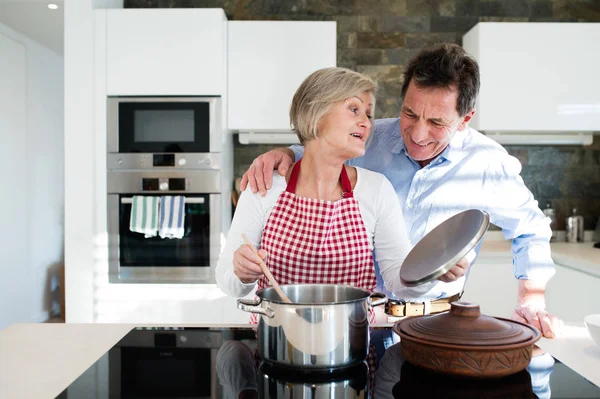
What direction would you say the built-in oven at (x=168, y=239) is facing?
toward the camera

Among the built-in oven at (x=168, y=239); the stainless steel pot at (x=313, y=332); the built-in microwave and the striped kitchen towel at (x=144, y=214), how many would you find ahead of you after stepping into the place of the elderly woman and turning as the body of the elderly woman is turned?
1

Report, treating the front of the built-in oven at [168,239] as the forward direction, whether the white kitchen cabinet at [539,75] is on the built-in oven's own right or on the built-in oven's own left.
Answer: on the built-in oven's own left

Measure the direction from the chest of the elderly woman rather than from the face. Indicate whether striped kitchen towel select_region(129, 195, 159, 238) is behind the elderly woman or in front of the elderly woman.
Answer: behind

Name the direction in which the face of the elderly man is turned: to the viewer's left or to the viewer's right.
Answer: to the viewer's left

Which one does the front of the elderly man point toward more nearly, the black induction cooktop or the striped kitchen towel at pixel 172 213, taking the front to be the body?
the black induction cooktop

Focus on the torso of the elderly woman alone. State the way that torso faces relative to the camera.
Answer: toward the camera

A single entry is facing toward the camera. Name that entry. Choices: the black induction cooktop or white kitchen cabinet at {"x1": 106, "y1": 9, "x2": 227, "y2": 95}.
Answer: the white kitchen cabinet

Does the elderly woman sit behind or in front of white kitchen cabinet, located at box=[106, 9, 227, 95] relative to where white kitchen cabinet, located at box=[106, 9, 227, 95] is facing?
in front

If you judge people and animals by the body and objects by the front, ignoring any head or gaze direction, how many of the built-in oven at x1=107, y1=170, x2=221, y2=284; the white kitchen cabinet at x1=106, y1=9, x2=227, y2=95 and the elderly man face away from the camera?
0

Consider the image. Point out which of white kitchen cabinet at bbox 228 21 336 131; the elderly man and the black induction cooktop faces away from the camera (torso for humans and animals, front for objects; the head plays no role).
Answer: the black induction cooktop

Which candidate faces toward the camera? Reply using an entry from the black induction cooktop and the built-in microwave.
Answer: the built-in microwave

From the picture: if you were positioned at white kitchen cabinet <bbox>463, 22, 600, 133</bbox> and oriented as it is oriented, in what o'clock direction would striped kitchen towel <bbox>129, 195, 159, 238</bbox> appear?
The striped kitchen towel is roughly at 2 o'clock from the white kitchen cabinet.

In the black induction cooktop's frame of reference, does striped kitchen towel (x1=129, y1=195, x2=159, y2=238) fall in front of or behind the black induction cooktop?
in front

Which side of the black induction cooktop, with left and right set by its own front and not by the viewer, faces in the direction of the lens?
back

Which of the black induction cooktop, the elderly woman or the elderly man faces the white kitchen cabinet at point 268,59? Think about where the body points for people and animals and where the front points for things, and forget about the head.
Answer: the black induction cooktop
